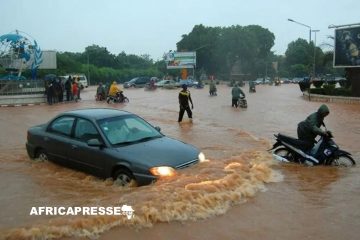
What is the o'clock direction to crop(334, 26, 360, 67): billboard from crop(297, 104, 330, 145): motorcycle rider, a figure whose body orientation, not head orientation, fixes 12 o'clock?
The billboard is roughly at 9 o'clock from the motorcycle rider.

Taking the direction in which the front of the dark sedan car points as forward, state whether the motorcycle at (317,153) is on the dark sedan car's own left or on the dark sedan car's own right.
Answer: on the dark sedan car's own left

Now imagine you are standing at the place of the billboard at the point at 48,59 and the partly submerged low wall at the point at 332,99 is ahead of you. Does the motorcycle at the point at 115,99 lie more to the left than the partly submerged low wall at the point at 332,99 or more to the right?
right

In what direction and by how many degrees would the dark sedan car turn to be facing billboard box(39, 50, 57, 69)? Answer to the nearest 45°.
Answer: approximately 135° to its left

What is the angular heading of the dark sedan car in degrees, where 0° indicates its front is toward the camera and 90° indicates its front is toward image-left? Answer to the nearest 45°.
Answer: approximately 315°

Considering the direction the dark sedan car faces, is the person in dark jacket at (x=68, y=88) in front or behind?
behind

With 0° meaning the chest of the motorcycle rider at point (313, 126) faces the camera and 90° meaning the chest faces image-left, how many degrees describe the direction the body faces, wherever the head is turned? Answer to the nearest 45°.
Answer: approximately 270°

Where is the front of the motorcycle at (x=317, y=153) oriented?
to the viewer's right

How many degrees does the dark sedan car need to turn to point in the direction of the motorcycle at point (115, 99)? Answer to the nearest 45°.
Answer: approximately 135° to its left

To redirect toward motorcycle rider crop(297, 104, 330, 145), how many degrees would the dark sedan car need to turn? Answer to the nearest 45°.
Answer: approximately 45° to its left
